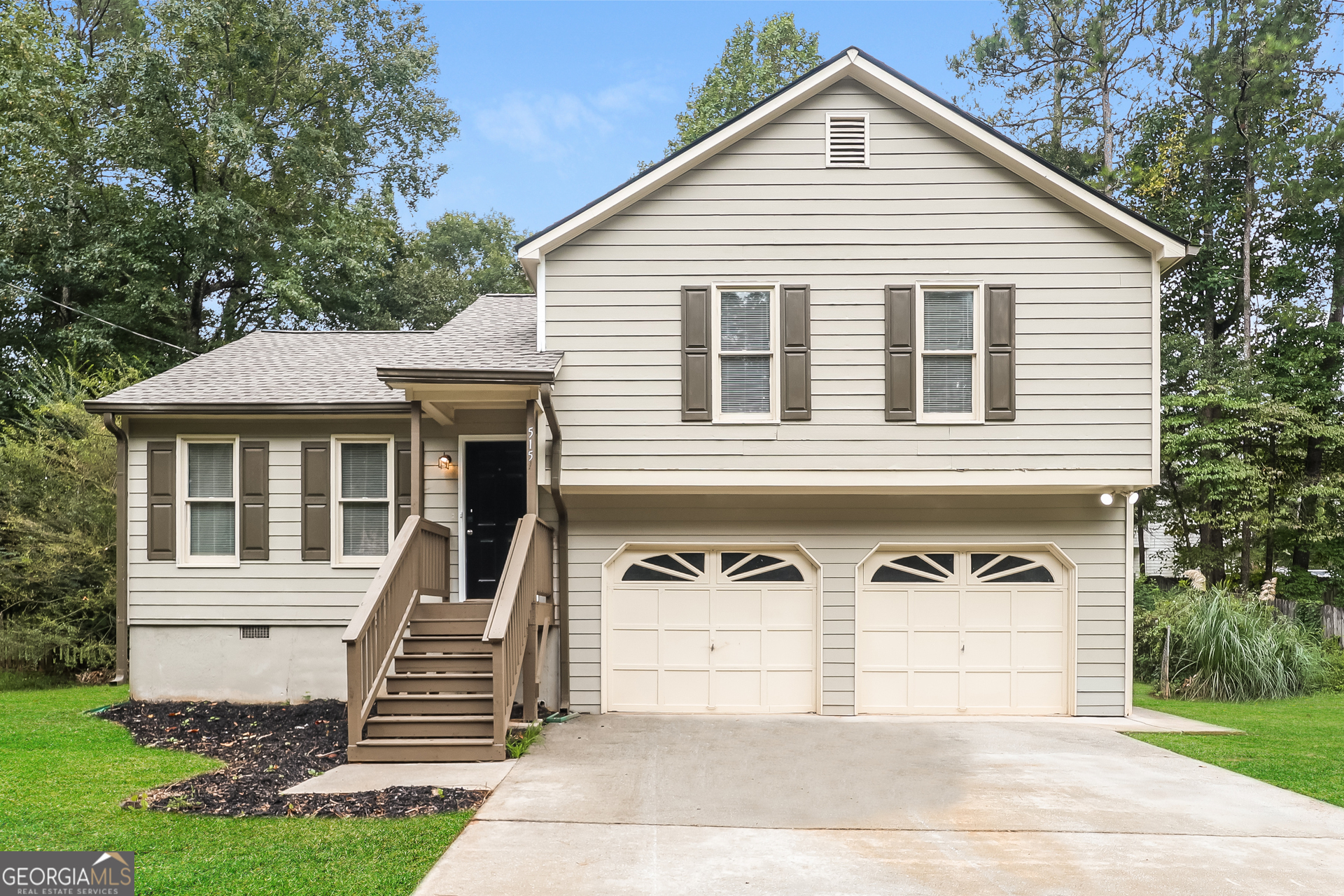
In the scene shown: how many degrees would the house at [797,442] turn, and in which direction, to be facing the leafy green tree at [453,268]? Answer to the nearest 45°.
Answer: approximately 180°

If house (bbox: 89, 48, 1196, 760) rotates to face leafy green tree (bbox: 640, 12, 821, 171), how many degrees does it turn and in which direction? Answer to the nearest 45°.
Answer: approximately 180°

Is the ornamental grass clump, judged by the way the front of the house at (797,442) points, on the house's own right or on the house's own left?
on the house's own left

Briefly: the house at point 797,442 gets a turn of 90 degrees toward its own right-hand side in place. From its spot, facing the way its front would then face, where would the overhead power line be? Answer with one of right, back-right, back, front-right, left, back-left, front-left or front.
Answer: front-right

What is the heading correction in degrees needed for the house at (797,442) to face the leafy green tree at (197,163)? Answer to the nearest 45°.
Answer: approximately 135° to its right

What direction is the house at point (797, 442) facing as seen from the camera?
toward the camera
